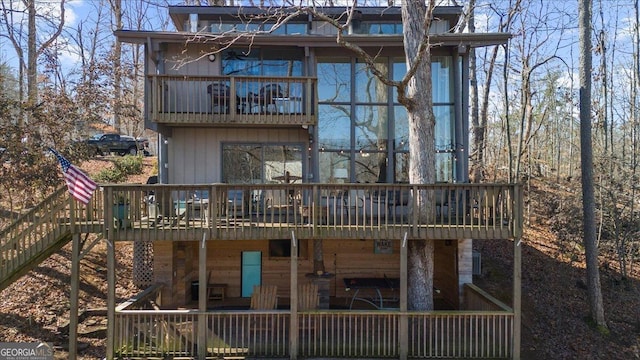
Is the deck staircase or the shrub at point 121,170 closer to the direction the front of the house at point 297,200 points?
the deck staircase

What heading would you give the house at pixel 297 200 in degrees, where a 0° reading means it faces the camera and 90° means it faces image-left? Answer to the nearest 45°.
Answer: approximately 0°

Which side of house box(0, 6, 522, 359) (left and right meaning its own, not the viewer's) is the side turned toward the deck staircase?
right

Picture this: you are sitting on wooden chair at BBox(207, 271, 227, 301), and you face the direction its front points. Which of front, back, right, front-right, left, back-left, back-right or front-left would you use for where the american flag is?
back-right
